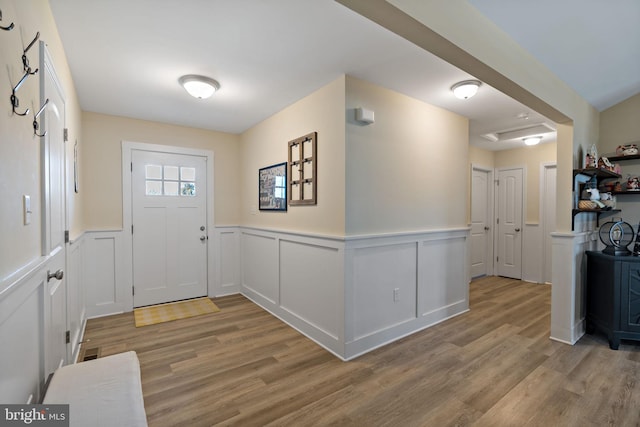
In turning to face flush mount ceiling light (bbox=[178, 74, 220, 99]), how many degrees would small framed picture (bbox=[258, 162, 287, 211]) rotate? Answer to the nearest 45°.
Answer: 0° — it already faces it

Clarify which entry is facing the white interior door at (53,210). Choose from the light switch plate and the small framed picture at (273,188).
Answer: the small framed picture

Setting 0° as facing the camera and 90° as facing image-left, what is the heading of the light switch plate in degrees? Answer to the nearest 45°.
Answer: approximately 315°

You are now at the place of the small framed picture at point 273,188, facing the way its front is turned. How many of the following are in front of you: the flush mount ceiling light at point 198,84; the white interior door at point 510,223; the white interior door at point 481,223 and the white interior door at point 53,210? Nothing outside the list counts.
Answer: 2

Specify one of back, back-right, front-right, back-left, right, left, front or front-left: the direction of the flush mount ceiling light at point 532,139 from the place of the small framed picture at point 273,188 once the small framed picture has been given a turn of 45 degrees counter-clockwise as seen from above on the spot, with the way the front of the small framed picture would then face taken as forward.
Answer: left

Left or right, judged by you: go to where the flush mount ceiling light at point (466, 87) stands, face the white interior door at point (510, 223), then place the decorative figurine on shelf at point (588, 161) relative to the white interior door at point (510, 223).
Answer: right
